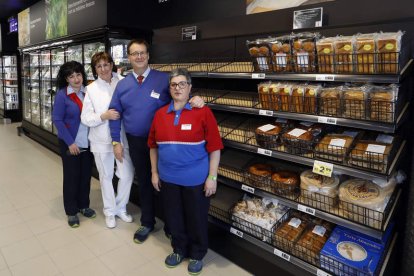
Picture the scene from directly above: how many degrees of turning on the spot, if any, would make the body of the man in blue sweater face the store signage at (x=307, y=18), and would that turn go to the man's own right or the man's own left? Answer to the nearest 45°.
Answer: approximately 90° to the man's own left

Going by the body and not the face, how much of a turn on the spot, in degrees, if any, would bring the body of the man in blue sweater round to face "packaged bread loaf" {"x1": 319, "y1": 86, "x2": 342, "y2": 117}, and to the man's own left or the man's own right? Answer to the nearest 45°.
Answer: approximately 45° to the man's own left

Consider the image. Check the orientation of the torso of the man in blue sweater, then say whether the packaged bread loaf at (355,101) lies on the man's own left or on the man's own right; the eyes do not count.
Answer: on the man's own left
